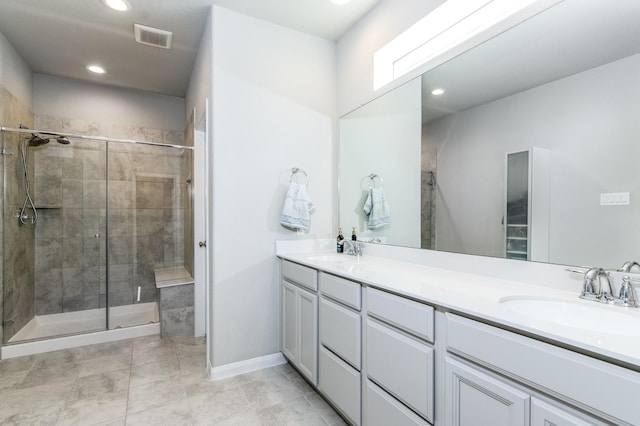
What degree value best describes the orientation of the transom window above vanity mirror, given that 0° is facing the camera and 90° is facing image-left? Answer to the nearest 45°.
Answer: approximately 45°

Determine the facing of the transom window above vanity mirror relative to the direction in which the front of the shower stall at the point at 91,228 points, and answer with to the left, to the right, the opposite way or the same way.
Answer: to the right

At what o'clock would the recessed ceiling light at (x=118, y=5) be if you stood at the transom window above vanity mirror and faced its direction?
The recessed ceiling light is roughly at 1 o'clock from the transom window above vanity mirror.

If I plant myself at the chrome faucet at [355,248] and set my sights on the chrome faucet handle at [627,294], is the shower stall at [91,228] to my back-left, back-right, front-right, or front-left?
back-right

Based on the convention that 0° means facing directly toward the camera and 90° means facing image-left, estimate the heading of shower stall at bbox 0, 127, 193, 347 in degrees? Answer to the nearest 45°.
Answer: approximately 0°

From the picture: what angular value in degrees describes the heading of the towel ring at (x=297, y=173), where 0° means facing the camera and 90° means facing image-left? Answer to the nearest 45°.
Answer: approximately 315°

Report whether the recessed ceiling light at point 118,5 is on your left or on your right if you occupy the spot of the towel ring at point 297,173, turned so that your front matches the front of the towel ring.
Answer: on your right
